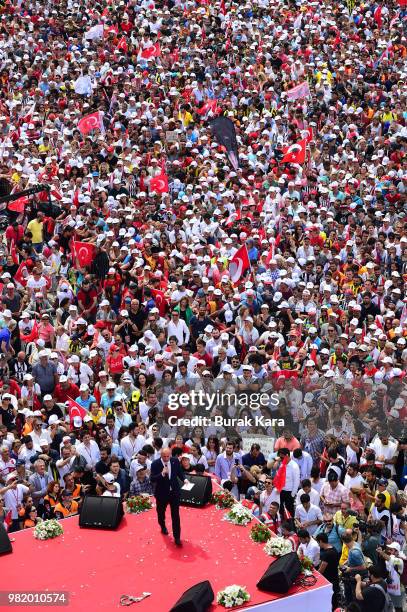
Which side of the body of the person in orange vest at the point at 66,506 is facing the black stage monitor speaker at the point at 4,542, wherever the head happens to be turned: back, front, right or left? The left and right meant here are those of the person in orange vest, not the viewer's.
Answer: right

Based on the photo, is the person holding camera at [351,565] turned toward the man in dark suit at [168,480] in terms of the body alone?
yes

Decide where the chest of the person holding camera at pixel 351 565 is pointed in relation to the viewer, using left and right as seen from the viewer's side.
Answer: facing to the left of the viewer

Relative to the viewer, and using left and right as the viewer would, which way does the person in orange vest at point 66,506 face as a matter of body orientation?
facing the viewer and to the right of the viewer

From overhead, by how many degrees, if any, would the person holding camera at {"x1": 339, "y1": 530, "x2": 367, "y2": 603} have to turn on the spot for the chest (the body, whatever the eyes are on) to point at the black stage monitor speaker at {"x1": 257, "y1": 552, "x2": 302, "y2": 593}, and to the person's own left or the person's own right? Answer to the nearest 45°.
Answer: approximately 45° to the person's own left

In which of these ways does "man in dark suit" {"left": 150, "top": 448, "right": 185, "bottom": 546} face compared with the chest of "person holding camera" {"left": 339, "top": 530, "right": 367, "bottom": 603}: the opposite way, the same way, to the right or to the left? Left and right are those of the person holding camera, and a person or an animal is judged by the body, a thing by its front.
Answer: to the left

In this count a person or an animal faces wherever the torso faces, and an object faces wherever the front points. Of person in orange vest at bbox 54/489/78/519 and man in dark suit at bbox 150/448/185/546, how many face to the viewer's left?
0

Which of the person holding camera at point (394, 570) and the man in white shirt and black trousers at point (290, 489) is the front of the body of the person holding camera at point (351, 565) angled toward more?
the man in white shirt and black trousers

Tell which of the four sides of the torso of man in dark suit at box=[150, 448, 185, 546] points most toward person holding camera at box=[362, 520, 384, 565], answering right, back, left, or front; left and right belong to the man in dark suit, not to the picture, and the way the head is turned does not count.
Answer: left

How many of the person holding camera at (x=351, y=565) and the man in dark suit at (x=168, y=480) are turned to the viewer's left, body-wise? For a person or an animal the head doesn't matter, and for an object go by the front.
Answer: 1
